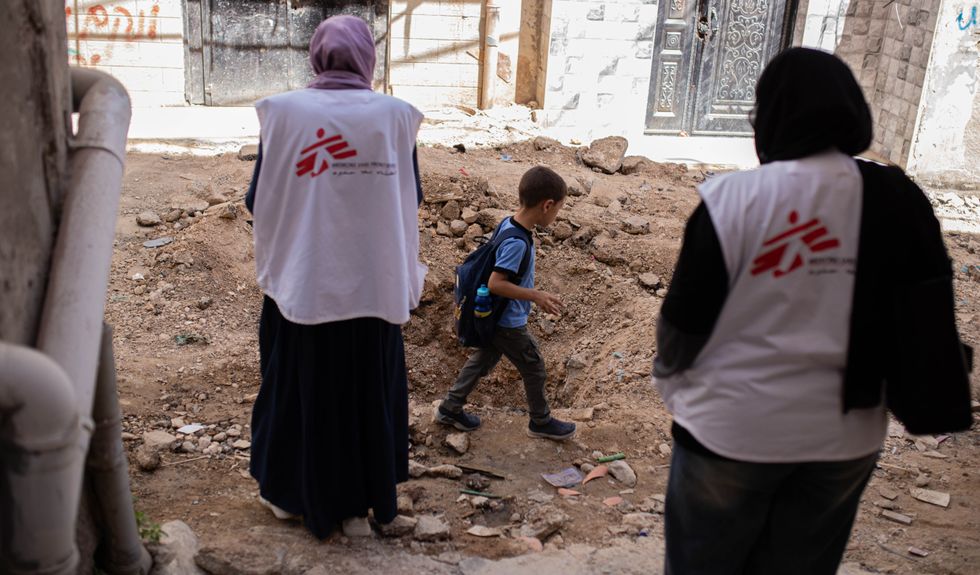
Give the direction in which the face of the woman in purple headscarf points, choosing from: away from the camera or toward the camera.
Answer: away from the camera

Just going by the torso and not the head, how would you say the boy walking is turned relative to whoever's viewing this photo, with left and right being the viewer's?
facing to the right of the viewer

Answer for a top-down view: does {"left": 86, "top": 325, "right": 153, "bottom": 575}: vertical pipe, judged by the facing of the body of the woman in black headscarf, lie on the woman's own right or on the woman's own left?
on the woman's own left

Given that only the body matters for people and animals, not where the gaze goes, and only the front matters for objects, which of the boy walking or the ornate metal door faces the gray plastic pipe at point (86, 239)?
the ornate metal door

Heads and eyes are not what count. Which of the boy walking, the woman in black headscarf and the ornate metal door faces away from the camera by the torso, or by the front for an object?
the woman in black headscarf

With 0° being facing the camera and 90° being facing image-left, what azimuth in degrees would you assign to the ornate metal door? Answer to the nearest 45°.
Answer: approximately 0°

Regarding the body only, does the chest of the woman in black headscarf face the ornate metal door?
yes

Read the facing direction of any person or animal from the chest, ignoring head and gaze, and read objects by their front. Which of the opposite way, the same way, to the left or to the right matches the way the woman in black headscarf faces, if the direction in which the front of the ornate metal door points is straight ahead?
the opposite way

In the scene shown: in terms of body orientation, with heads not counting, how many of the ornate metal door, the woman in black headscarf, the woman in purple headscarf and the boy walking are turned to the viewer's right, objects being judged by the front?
1

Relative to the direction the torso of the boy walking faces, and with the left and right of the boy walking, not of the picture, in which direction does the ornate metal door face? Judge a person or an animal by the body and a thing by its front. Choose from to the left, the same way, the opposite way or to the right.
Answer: to the right

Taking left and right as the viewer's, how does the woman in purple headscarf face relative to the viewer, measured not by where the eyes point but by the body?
facing away from the viewer

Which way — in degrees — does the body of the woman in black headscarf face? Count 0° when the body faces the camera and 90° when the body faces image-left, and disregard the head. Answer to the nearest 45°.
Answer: approximately 180°

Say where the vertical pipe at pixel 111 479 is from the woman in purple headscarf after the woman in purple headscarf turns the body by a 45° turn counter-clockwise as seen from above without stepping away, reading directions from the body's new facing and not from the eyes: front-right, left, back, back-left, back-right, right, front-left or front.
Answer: left

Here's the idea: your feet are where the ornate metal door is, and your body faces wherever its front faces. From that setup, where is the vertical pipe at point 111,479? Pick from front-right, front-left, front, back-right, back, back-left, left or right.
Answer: front

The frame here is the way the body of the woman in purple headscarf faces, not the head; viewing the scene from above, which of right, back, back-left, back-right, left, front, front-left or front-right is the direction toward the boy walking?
front-right
